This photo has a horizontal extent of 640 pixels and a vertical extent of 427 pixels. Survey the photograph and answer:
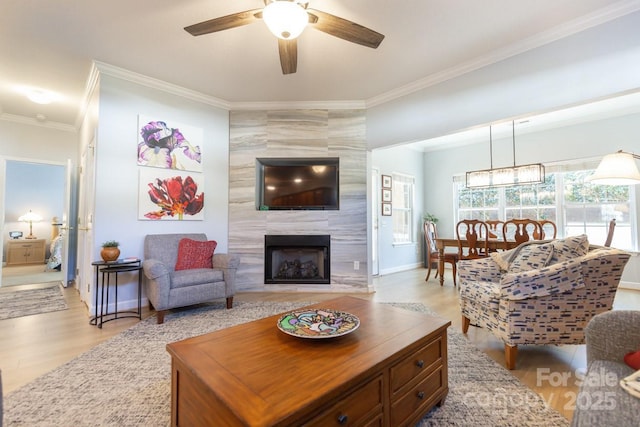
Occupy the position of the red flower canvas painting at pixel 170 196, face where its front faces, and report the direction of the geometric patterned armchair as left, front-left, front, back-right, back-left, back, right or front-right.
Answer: front

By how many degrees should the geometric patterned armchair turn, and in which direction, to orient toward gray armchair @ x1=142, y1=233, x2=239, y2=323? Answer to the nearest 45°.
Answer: approximately 45° to its right

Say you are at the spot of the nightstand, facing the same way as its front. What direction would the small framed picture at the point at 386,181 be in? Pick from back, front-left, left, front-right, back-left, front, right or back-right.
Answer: front-left

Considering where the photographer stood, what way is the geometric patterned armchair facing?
facing the viewer and to the left of the viewer

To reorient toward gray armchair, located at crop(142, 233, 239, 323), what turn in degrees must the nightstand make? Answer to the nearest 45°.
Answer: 0° — it already faces it

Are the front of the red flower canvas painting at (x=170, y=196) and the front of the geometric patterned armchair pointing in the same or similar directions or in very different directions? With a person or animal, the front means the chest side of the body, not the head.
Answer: very different directions

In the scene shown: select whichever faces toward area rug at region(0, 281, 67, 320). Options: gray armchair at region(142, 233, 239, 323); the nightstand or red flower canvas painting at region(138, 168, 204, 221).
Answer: the nightstand

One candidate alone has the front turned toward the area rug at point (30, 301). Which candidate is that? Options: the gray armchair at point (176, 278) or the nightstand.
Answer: the nightstand

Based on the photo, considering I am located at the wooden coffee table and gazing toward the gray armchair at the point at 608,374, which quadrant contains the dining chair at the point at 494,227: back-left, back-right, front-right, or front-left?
front-left

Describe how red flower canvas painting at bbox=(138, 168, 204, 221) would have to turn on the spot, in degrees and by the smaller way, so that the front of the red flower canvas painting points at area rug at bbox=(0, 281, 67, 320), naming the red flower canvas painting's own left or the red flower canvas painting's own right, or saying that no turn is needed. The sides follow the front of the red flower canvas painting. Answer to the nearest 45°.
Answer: approximately 180°

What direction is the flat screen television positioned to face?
toward the camera

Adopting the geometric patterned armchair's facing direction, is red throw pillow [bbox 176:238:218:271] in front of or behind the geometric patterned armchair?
in front

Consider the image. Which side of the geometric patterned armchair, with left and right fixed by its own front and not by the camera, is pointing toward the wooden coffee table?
front

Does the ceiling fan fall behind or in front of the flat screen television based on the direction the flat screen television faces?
in front

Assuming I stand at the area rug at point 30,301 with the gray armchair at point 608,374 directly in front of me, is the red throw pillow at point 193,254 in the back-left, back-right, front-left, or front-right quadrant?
front-left

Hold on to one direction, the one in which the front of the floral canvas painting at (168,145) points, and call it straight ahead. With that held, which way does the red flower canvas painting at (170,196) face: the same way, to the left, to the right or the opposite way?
the same way

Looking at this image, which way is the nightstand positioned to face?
toward the camera

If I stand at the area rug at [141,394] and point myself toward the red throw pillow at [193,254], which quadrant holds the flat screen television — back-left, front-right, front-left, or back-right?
front-right

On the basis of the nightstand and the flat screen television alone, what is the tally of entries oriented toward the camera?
2
